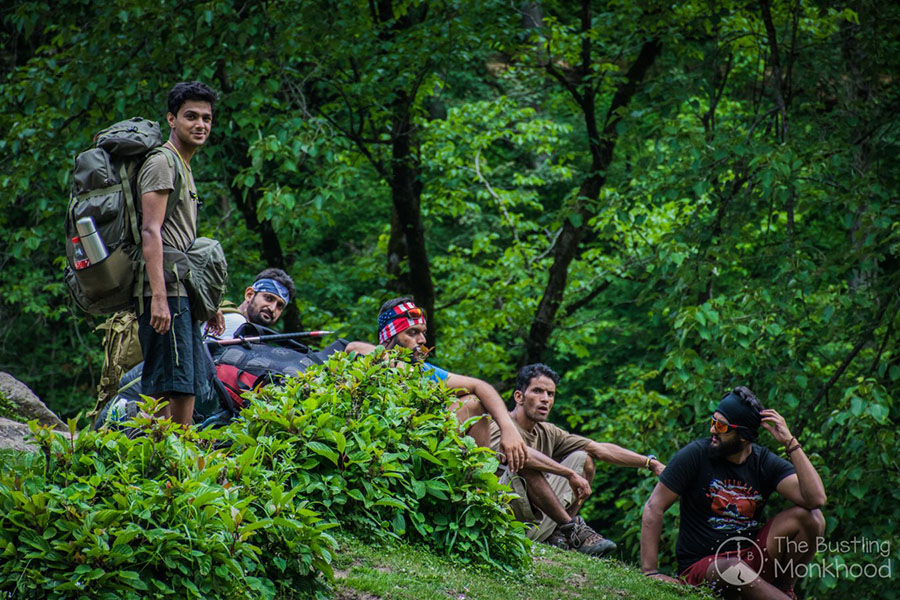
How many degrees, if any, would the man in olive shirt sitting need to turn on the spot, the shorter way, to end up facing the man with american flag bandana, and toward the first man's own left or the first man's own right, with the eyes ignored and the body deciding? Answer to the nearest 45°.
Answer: approximately 90° to the first man's own right

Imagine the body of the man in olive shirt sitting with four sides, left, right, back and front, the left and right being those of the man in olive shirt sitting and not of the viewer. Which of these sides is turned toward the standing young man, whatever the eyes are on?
right

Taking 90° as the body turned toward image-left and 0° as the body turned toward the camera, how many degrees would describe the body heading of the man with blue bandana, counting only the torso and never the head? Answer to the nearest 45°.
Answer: approximately 315°

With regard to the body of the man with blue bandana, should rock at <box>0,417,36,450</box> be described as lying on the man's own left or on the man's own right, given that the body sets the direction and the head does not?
on the man's own right

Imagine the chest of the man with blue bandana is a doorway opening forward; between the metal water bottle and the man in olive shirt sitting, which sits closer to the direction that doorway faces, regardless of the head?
the man in olive shirt sitting

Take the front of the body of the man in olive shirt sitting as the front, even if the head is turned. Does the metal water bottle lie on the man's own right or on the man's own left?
on the man's own right
